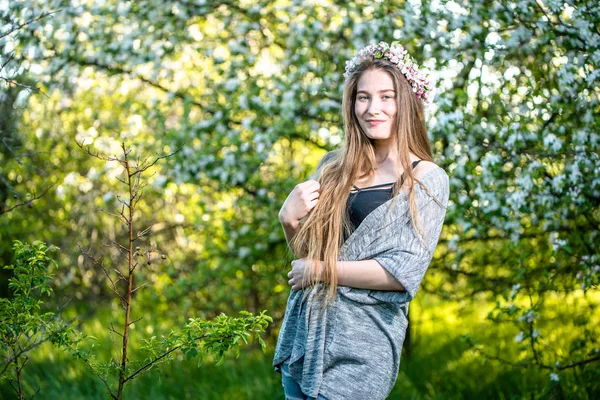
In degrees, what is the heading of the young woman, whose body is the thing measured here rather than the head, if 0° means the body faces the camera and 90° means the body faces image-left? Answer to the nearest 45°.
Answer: approximately 45°

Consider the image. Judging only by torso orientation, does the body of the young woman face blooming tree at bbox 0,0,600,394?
no

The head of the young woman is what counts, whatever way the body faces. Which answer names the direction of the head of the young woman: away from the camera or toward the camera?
toward the camera
